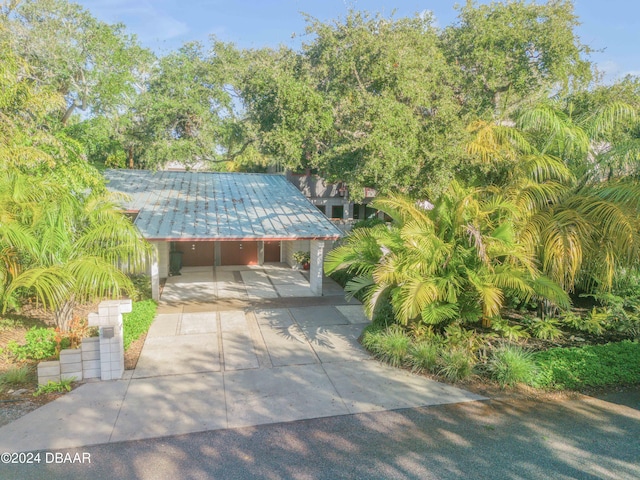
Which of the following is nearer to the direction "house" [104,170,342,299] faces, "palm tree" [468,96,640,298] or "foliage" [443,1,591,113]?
the palm tree

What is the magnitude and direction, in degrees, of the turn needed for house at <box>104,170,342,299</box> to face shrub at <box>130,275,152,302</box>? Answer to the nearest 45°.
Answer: approximately 45° to its right

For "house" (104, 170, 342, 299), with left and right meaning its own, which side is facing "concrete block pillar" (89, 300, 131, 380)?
front

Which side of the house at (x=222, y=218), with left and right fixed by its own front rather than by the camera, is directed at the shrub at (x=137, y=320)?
front

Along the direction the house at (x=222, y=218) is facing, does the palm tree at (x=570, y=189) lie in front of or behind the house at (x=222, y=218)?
in front

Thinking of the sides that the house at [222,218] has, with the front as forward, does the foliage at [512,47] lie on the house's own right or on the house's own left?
on the house's own left

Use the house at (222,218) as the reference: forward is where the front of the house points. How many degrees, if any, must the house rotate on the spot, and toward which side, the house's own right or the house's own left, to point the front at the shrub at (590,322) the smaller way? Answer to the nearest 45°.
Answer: approximately 45° to the house's own left

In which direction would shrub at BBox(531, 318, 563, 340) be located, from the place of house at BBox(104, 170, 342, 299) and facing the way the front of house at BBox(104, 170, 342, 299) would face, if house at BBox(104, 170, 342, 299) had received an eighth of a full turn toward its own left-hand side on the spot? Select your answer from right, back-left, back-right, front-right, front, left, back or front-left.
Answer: front

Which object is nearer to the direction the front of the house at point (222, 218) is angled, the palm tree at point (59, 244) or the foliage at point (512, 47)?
the palm tree

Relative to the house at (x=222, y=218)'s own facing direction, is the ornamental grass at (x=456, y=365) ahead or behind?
ahead

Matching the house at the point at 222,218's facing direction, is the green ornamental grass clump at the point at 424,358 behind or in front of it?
in front

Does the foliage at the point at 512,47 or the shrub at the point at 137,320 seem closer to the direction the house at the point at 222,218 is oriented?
the shrub

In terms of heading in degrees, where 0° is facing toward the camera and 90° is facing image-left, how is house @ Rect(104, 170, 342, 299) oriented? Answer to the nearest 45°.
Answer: approximately 0°
